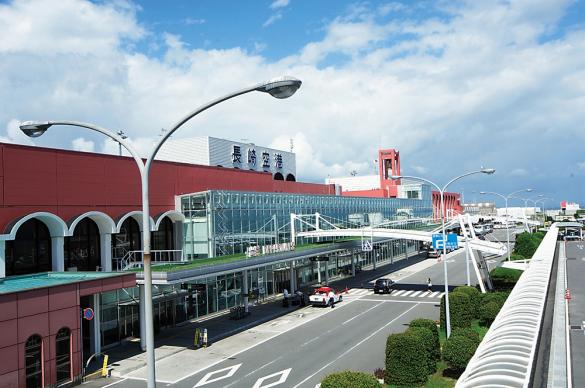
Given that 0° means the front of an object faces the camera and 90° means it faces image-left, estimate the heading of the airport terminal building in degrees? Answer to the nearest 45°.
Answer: approximately 315°

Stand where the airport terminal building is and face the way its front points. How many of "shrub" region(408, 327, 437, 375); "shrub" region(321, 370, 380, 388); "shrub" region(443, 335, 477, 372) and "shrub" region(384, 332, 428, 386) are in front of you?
4

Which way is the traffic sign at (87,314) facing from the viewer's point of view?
toward the camera

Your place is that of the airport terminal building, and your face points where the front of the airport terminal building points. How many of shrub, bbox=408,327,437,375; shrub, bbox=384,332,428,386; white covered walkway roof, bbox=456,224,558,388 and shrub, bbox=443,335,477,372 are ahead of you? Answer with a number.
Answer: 4

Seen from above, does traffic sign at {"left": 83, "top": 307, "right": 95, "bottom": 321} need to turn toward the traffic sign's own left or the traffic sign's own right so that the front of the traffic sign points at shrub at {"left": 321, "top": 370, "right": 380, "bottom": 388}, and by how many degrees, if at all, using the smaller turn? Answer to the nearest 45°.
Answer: approximately 45° to the traffic sign's own left

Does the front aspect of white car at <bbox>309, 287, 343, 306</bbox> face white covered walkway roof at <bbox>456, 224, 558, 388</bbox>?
no

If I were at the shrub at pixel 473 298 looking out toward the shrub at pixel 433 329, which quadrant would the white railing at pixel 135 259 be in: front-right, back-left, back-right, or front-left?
front-right

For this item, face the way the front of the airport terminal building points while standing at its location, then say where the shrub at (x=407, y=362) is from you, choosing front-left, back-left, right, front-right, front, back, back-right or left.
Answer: front

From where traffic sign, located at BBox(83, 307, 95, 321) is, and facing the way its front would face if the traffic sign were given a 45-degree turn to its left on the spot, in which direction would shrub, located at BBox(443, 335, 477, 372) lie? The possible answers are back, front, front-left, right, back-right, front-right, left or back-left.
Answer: front

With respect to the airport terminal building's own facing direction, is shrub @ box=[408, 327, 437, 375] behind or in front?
in front

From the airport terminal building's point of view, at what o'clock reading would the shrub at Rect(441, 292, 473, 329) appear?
The shrub is roughly at 11 o'clock from the airport terminal building.

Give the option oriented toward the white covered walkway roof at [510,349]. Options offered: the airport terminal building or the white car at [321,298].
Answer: the airport terminal building

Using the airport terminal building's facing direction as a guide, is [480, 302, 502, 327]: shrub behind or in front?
in front

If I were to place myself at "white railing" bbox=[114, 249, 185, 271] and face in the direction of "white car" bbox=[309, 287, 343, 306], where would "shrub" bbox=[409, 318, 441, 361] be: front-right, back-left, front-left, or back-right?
front-right
